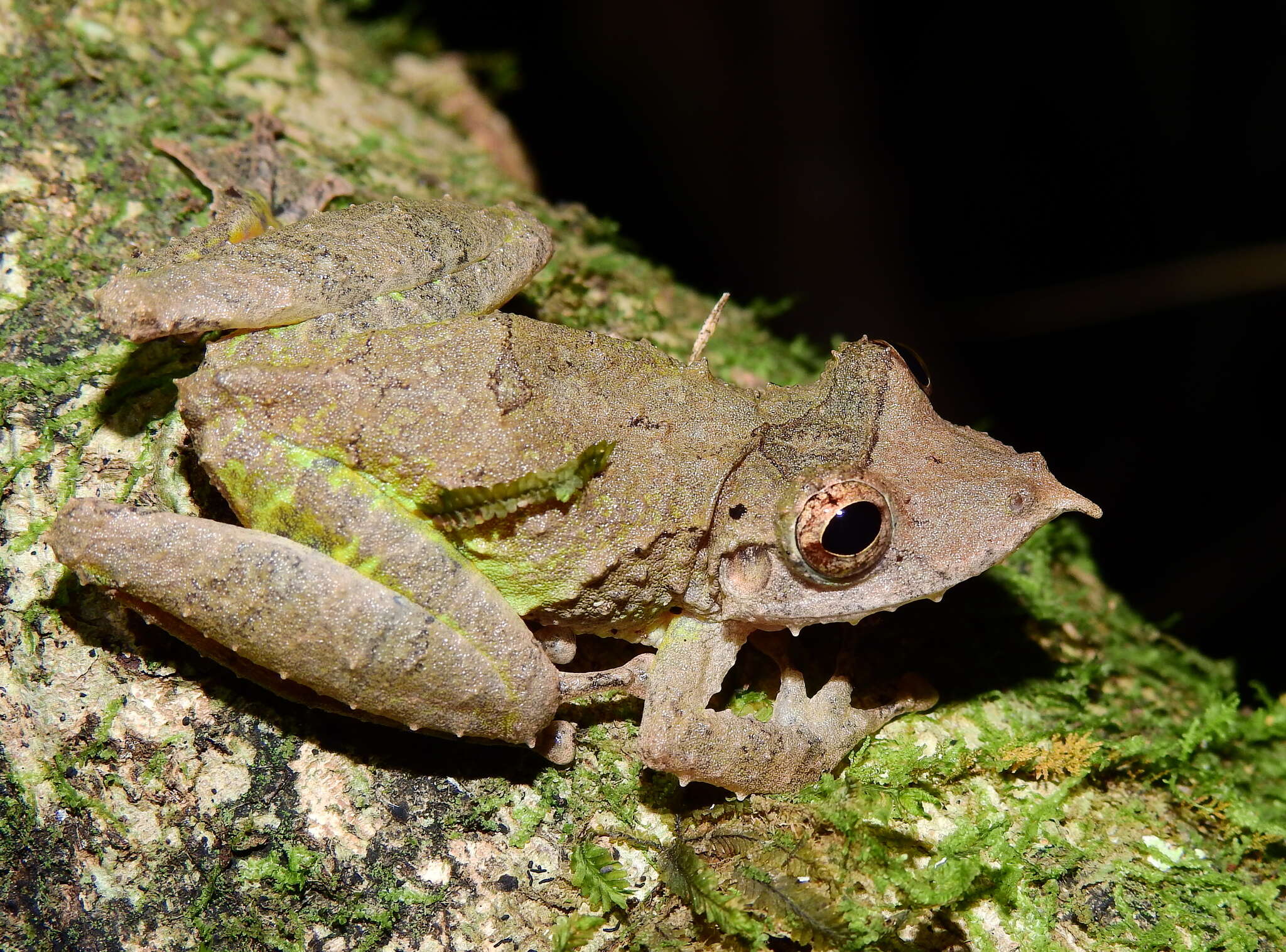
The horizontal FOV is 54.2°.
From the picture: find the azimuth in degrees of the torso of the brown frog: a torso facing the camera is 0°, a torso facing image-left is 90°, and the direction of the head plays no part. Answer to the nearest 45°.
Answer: approximately 270°
